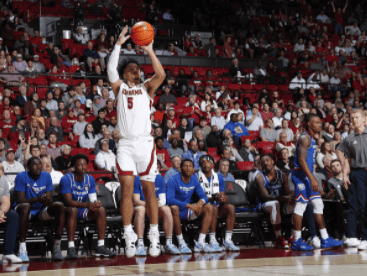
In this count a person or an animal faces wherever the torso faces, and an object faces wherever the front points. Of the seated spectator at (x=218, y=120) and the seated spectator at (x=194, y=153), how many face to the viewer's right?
0

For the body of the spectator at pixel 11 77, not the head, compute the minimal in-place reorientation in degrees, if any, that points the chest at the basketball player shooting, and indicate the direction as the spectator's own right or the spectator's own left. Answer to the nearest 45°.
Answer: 0° — they already face them

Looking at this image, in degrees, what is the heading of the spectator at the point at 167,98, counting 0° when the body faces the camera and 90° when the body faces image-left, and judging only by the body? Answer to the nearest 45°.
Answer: approximately 0°

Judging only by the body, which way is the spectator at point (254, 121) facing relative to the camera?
toward the camera

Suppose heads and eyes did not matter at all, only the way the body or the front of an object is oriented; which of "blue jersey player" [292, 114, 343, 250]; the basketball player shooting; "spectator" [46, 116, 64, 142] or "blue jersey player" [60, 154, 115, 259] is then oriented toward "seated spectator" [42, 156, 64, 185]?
the spectator

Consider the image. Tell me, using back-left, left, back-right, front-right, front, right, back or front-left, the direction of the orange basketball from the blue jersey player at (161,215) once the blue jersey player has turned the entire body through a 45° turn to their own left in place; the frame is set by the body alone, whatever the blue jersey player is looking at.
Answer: front-right

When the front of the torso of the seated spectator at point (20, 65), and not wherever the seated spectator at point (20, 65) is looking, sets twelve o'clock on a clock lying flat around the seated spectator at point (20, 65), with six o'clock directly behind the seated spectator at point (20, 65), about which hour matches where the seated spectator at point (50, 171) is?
the seated spectator at point (50, 171) is roughly at 12 o'clock from the seated spectator at point (20, 65).

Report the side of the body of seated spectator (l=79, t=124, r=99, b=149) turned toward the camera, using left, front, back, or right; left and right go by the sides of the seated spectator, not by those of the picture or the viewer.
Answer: front

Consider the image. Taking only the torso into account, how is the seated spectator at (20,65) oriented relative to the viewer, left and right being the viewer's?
facing the viewer

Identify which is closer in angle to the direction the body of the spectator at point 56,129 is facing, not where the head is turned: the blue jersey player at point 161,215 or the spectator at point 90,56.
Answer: the blue jersey player

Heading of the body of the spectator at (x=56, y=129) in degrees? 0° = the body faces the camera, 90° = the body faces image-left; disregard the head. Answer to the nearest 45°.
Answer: approximately 0°

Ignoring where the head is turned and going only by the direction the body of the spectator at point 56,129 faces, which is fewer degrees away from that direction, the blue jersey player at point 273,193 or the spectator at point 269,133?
the blue jersey player

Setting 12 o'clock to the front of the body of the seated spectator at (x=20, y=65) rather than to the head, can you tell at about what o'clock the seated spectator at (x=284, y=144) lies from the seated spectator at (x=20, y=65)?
the seated spectator at (x=284, y=144) is roughly at 10 o'clock from the seated spectator at (x=20, y=65).

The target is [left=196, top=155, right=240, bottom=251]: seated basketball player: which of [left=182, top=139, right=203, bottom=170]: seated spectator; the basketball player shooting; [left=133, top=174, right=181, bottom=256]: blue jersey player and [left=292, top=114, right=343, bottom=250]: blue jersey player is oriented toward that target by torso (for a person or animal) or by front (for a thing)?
[left=182, top=139, right=203, bottom=170]: seated spectator
